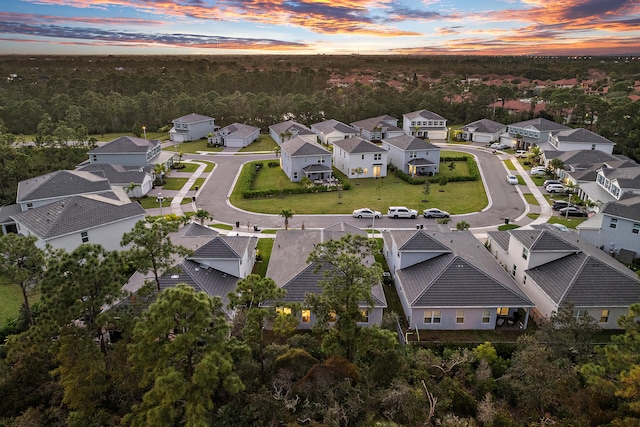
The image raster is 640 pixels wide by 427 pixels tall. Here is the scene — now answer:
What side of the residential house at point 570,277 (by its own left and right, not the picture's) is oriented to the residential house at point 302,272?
left

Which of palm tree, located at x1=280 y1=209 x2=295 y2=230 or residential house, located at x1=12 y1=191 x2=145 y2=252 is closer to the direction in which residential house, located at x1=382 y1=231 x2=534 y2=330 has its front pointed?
the palm tree

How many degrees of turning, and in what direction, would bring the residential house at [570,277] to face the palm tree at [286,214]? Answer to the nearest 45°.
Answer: approximately 45° to its left

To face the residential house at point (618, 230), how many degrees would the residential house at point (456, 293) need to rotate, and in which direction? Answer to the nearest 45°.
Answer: approximately 45° to its right

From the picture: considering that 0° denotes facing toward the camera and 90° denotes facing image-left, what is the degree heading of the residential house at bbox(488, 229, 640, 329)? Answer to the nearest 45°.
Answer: approximately 135°

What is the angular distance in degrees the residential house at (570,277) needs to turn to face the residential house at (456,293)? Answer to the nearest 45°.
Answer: approximately 90° to its left

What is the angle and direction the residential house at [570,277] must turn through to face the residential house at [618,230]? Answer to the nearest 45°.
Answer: approximately 45° to its right

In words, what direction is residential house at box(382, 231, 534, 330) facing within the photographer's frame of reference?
facing away from the viewer

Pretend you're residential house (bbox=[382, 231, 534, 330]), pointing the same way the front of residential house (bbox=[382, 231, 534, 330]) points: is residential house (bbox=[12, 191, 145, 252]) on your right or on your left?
on your left

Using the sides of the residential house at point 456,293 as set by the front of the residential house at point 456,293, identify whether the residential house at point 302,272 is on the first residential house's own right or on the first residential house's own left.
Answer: on the first residential house's own left

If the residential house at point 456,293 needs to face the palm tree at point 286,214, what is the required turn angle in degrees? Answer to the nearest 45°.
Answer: approximately 45° to its left
